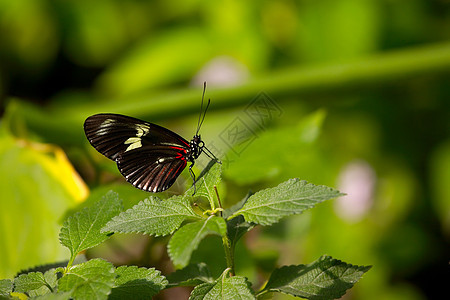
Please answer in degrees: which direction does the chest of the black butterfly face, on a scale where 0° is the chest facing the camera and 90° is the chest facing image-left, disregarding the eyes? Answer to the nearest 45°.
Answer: approximately 270°
